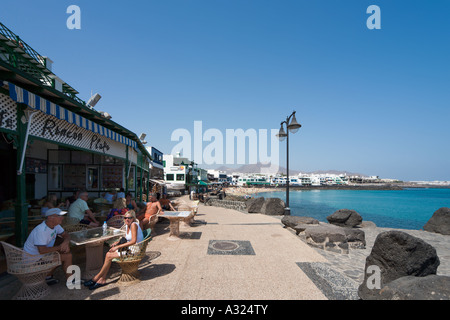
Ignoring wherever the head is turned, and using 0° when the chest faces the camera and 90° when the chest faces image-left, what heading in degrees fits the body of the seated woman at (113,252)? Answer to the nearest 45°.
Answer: approximately 45°

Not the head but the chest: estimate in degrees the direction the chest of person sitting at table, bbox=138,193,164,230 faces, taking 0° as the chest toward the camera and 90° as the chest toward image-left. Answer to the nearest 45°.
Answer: approximately 45°

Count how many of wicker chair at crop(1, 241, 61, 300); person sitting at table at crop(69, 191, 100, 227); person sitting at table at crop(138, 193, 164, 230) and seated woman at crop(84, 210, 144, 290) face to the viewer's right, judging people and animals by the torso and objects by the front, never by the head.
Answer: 2

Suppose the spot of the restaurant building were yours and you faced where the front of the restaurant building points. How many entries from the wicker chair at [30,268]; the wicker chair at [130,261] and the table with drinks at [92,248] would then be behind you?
0

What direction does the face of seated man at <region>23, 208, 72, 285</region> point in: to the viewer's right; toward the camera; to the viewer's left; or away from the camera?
to the viewer's right

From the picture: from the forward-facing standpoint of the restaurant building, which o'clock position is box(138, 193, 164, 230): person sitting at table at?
The person sitting at table is roughly at 12 o'clock from the restaurant building.

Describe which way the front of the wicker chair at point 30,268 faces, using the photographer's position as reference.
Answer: facing to the right of the viewer

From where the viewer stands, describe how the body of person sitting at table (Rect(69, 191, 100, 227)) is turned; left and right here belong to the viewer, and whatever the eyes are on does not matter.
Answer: facing to the right of the viewer

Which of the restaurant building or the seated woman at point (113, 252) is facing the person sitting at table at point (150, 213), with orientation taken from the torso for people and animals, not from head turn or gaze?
the restaurant building

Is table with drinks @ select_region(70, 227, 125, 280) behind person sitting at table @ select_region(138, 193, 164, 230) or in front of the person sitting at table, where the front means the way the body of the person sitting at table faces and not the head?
in front

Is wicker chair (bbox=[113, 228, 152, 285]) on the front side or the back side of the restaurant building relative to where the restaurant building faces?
on the front side

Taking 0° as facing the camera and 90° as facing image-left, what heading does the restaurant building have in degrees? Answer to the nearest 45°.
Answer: approximately 315°

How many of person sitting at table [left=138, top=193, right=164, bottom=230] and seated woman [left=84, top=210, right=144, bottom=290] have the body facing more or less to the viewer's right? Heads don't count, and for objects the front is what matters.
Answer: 0
